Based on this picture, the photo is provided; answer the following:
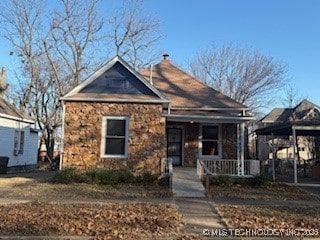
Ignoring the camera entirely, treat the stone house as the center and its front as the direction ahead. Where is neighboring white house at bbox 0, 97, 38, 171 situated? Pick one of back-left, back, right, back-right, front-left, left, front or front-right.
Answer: back-right

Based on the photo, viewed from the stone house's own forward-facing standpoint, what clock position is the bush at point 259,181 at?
The bush is roughly at 9 o'clock from the stone house.

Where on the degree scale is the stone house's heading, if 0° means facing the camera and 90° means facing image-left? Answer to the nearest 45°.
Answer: approximately 0°

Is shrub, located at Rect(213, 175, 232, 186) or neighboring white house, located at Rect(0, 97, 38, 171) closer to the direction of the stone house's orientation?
the shrub

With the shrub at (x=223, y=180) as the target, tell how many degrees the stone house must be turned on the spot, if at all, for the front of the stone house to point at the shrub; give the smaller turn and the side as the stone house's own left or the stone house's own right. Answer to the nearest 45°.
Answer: approximately 90° to the stone house's own left

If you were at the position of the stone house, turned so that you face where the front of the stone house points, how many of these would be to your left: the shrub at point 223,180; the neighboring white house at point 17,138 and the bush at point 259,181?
2
